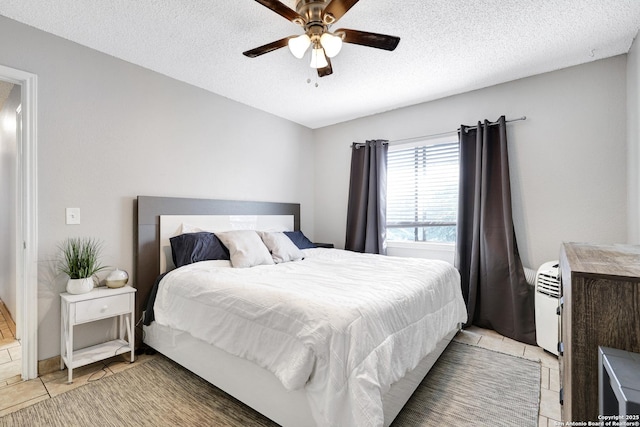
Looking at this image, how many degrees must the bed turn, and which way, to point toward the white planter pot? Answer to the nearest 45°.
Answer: approximately 135° to its right

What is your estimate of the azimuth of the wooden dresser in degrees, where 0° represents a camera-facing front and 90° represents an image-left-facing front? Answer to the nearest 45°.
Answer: approximately 90°

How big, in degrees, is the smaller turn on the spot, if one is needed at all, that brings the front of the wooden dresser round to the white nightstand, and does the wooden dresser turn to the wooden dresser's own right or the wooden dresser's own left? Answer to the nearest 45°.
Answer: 0° — it already faces it

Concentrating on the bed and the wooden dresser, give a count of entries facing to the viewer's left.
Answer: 1

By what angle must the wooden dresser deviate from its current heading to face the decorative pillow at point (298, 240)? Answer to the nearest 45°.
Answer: approximately 45° to its right

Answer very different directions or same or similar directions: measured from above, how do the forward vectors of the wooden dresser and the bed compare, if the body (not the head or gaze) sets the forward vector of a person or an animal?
very different directions

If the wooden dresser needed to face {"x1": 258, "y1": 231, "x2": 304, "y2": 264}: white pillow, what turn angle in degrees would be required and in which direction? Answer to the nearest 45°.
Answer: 0° — it already faces it

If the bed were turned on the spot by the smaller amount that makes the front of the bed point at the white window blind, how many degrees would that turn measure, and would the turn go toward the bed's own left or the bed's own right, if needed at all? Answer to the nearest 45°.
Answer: approximately 90° to the bed's own left

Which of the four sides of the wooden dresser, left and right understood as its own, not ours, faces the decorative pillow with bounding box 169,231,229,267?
front

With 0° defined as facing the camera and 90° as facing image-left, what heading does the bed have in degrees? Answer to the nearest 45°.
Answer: approximately 315°

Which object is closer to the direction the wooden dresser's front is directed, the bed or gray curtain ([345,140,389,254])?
the bed
